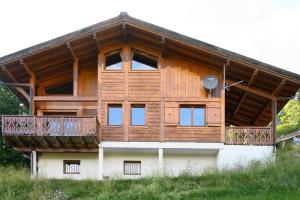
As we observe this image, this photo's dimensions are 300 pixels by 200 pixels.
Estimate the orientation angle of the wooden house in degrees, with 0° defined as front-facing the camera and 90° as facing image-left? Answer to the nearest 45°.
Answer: approximately 0°
